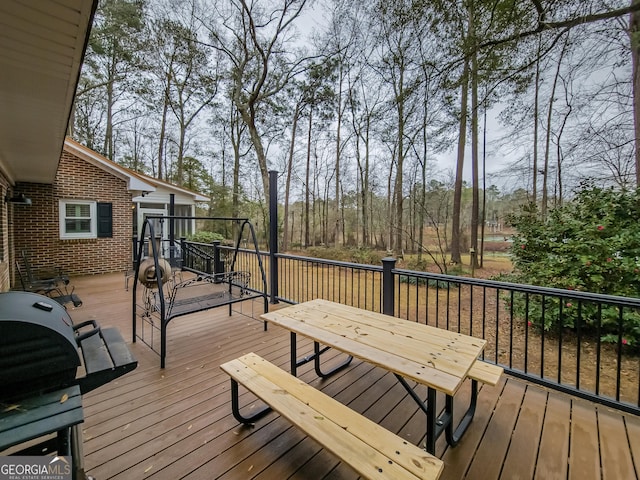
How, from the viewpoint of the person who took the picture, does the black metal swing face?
facing the viewer and to the right of the viewer

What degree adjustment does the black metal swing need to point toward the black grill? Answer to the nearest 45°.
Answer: approximately 45° to its right

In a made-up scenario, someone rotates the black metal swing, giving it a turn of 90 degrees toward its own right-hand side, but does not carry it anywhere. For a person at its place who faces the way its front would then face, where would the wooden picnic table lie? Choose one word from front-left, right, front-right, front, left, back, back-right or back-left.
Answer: left

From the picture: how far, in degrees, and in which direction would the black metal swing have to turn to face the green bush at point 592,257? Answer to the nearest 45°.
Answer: approximately 45° to its left

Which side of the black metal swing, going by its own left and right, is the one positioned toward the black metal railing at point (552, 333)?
front
